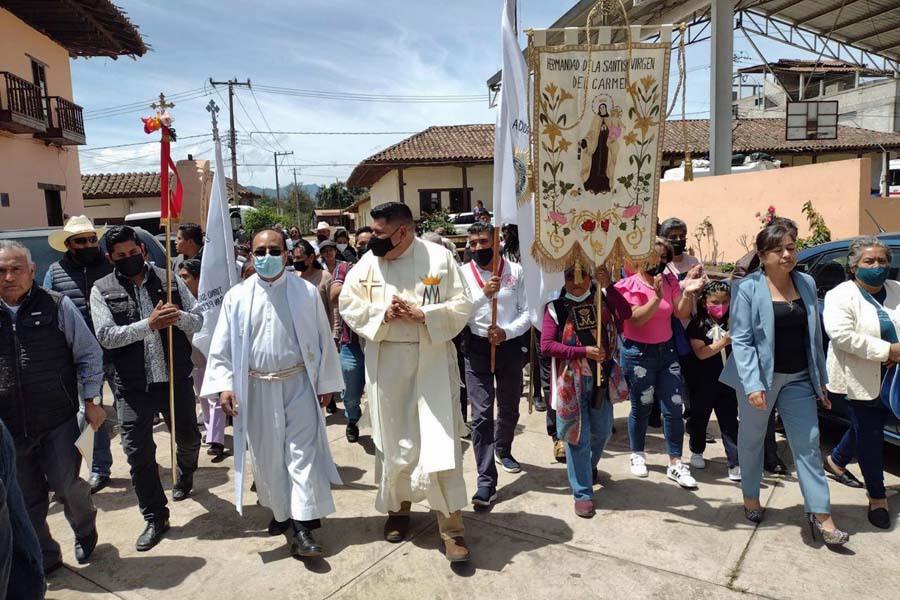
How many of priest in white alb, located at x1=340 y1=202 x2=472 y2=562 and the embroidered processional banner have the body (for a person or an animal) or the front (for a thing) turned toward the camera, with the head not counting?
2

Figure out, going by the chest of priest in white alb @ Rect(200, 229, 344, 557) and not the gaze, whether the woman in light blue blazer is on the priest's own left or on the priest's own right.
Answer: on the priest's own left

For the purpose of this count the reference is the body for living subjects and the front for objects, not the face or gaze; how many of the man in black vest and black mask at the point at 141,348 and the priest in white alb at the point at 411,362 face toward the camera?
2

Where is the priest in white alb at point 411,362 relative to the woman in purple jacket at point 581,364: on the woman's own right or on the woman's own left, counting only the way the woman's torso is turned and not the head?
on the woman's own right

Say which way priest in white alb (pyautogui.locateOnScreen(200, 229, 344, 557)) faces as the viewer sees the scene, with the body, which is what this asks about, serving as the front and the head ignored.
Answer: toward the camera

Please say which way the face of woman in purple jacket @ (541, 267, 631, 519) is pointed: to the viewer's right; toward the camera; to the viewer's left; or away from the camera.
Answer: toward the camera

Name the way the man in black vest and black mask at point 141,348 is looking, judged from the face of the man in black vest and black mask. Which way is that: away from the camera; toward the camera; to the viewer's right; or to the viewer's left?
toward the camera

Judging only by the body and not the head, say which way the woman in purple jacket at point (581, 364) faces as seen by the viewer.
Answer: toward the camera

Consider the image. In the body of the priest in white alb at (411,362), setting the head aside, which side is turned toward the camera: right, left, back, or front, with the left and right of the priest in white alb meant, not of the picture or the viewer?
front

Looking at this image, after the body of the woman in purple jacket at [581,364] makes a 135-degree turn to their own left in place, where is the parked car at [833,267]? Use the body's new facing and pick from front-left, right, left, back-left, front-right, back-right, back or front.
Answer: front

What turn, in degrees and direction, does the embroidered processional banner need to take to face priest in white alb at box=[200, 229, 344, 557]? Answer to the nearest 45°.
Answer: approximately 45° to its right

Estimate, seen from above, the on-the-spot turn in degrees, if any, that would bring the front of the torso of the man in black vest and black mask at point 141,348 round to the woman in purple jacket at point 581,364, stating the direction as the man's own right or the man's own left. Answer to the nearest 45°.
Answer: approximately 45° to the man's own left

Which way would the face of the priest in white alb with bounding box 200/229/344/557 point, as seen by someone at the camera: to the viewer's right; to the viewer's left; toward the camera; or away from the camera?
toward the camera

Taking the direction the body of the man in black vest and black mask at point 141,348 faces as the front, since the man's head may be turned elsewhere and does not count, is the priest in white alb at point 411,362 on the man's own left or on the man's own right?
on the man's own left

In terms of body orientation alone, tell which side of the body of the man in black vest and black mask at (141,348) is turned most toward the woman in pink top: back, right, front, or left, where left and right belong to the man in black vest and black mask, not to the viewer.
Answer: left

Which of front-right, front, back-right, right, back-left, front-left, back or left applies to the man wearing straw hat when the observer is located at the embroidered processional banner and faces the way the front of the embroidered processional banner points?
right
